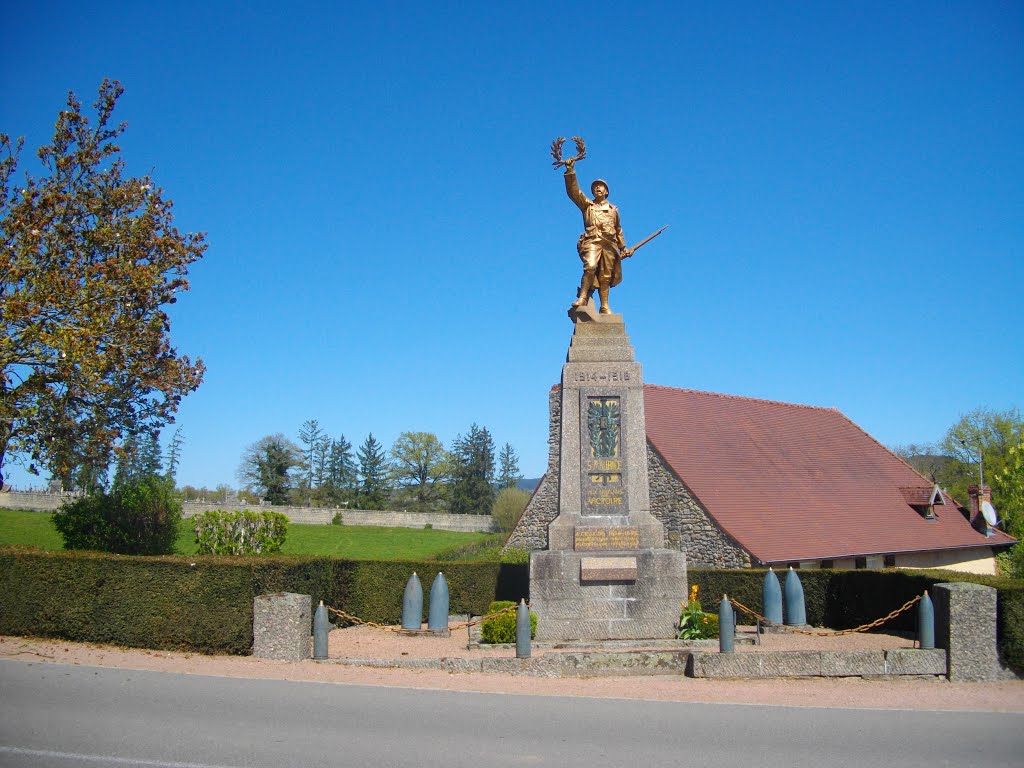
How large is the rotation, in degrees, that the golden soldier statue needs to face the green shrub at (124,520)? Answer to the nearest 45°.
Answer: approximately 135° to its right

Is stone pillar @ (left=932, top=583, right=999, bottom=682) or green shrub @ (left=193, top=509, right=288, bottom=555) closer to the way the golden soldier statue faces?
the stone pillar

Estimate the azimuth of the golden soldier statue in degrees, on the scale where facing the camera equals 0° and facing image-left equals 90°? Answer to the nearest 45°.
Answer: approximately 0°

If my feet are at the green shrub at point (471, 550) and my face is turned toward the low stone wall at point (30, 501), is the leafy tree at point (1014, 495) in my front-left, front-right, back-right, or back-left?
back-right

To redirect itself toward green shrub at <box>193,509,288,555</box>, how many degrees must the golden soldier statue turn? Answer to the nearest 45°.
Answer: approximately 135° to its right
